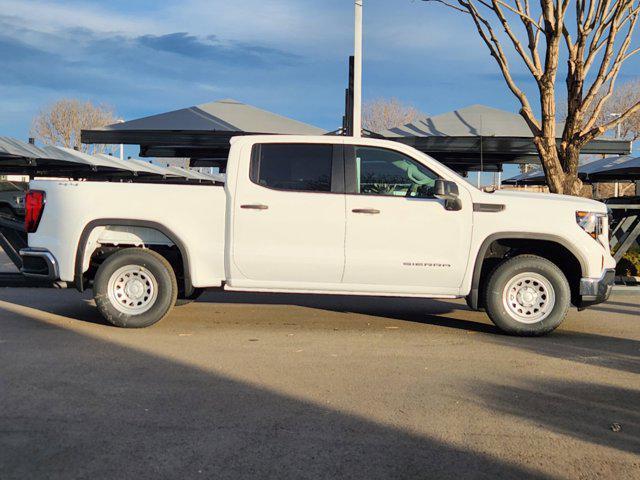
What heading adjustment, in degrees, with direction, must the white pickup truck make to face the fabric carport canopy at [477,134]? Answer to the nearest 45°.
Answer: approximately 45° to its left

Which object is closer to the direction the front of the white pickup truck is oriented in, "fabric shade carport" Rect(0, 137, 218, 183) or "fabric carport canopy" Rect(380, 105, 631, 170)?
the fabric carport canopy

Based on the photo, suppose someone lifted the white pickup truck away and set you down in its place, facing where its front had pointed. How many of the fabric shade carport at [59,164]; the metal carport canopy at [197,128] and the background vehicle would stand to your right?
0

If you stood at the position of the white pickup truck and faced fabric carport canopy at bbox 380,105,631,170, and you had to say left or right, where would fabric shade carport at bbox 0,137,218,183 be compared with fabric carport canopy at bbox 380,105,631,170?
left

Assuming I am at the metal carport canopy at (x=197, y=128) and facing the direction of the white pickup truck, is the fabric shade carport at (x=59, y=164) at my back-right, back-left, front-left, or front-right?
back-right

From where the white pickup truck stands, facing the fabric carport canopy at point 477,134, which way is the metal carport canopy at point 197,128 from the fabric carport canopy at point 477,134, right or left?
left

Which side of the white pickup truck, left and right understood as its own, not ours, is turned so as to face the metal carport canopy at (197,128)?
left

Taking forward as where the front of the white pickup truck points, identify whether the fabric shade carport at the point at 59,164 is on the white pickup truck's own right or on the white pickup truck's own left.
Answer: on the white pickup truck's own left

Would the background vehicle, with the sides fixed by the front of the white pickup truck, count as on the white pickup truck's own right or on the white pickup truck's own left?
on the white pickup truck's own left

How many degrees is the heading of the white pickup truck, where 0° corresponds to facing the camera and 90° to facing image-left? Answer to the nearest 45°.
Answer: approximately 270°
